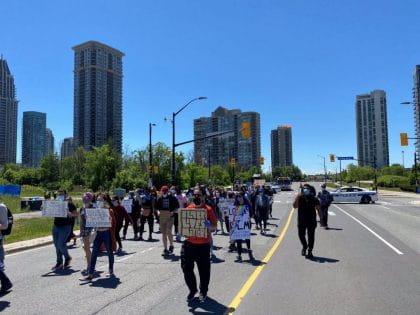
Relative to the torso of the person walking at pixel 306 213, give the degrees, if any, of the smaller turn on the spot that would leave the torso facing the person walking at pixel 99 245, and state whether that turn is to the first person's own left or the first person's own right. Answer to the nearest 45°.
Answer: approximately 45° to the first person's own right

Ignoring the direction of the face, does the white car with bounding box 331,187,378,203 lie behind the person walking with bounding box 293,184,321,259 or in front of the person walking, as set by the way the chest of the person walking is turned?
behind

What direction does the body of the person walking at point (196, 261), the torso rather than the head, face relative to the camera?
toward the camera

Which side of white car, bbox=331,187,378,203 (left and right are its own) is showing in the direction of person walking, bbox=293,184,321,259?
left

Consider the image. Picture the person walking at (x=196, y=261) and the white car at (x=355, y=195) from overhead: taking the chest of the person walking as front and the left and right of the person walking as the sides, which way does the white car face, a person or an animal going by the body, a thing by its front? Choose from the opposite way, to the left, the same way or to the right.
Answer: to the left

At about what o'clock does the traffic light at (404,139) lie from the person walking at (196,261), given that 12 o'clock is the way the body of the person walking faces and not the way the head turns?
The traffic light is roughly at 7 o'clock from the person walking.

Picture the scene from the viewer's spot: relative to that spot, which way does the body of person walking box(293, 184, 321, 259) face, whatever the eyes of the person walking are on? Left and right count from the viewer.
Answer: facing the viewer

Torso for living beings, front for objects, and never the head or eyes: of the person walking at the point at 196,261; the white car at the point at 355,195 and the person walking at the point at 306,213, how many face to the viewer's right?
1

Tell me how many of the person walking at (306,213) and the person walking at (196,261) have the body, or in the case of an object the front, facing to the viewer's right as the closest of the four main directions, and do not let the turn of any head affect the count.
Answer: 0

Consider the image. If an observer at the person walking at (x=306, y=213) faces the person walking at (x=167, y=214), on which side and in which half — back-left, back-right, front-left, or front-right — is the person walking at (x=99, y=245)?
front-left

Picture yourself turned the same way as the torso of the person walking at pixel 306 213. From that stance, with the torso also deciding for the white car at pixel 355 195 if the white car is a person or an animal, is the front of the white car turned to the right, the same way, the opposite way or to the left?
to the right
